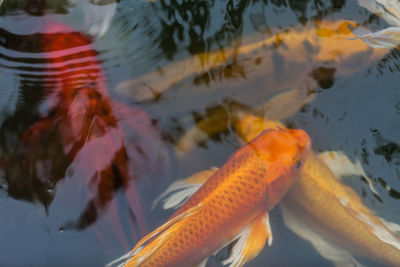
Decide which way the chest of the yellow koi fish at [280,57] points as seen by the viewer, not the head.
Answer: to the viewer's right

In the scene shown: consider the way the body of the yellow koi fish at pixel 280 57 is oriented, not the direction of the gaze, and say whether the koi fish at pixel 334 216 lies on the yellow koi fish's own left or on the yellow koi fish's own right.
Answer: on the yellow koi fish's own right

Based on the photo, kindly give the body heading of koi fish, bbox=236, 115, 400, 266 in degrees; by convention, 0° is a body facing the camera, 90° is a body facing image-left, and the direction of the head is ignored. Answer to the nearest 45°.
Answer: approximately 135°

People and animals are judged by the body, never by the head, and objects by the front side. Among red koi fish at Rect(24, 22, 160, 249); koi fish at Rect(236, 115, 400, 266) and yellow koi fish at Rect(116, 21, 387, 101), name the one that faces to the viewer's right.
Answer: the yellow koi fish

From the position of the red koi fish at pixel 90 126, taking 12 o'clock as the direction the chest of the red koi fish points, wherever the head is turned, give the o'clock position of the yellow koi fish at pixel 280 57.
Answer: The yellow koi fish is roughly at 3 o'clock from the red koi fish.

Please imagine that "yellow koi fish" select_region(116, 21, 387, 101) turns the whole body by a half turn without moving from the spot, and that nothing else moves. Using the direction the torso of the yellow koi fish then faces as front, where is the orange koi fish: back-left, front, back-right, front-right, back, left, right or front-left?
left

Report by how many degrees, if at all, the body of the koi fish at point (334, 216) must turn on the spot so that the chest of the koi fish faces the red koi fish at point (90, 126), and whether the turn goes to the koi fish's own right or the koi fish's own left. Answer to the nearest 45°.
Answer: approximately 45° to the koi fish's own left

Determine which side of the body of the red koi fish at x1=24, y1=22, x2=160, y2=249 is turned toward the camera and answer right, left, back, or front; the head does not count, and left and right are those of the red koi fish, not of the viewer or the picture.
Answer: back

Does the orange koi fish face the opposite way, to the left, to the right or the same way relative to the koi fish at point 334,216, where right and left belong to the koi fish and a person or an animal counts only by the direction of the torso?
to the right

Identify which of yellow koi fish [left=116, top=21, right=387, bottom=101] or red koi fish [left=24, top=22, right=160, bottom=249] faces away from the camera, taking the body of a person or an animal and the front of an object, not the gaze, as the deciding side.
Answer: the red koi fish

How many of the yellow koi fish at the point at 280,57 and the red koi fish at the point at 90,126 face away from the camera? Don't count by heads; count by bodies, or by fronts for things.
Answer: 1

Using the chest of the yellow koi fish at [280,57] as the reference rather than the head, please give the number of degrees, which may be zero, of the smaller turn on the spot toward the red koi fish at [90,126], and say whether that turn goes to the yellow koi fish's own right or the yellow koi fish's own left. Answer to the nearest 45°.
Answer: approximately 135° to the yellow koi fish's own right
